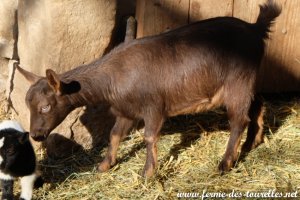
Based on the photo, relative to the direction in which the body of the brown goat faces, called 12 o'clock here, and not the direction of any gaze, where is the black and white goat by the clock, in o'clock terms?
The black and white goat is roughly at 11 o'clock from the brown goat.

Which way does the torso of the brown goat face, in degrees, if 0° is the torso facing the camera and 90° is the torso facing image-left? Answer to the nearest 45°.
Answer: approximately 90°
